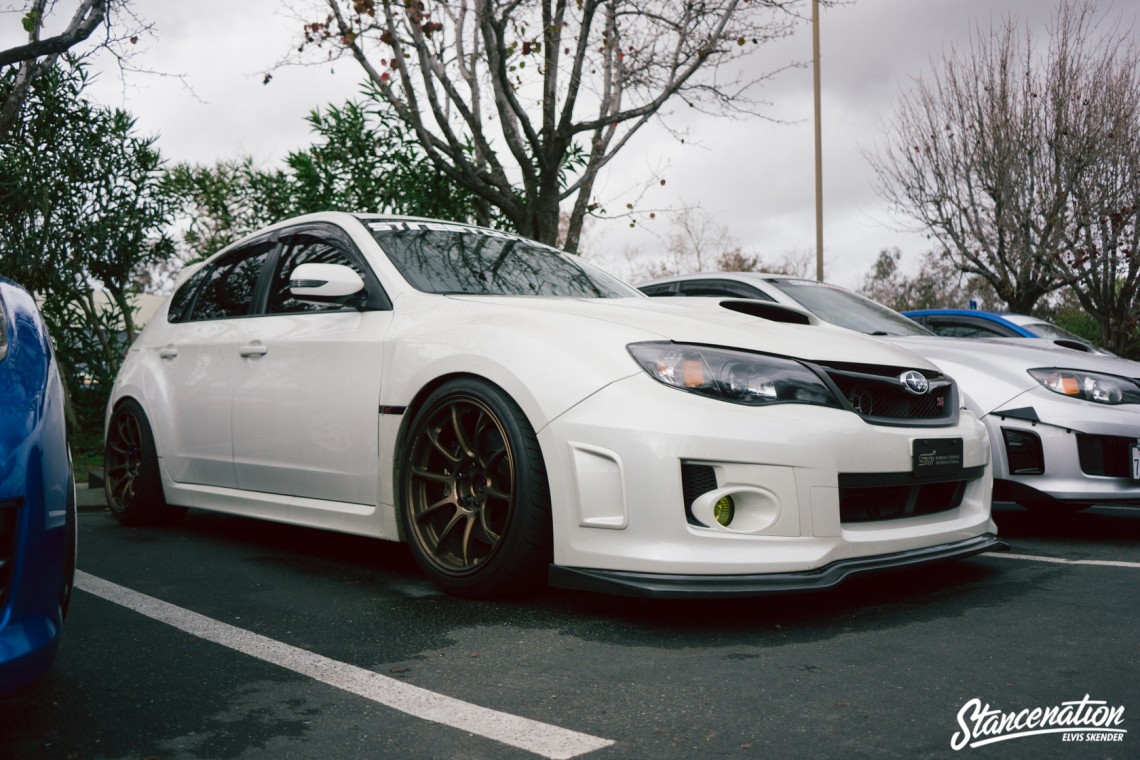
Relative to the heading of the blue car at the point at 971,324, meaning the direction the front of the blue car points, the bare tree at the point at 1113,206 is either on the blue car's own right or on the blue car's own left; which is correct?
on the blue car's own left

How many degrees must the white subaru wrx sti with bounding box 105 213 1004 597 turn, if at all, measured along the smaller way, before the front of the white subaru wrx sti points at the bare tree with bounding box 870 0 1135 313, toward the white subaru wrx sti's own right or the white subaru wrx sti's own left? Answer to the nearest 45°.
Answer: approximately 90° to the white subaru wrx sti's own left

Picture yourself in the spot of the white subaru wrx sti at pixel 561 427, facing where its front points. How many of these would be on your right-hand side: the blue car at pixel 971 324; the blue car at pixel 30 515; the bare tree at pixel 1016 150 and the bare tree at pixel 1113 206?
1

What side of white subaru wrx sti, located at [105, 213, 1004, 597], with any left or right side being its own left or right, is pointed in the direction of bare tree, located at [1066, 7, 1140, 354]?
left

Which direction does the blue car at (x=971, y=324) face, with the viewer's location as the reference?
facing the viewer and to the right of the viewer

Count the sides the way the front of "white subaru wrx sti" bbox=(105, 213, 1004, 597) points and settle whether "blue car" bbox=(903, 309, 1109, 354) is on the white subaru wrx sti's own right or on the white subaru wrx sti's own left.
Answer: on the white subaru wrx sti's own left

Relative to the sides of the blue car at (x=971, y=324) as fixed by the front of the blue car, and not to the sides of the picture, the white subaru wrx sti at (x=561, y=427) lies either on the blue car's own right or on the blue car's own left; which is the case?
on the blue car's own right

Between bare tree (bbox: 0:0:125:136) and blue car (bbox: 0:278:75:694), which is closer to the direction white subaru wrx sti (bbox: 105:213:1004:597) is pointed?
the blue car

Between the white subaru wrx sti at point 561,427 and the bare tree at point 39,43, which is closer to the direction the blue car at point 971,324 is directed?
the white subaru wrx sti

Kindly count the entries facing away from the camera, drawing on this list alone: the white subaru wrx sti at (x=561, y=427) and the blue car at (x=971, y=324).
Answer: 0
